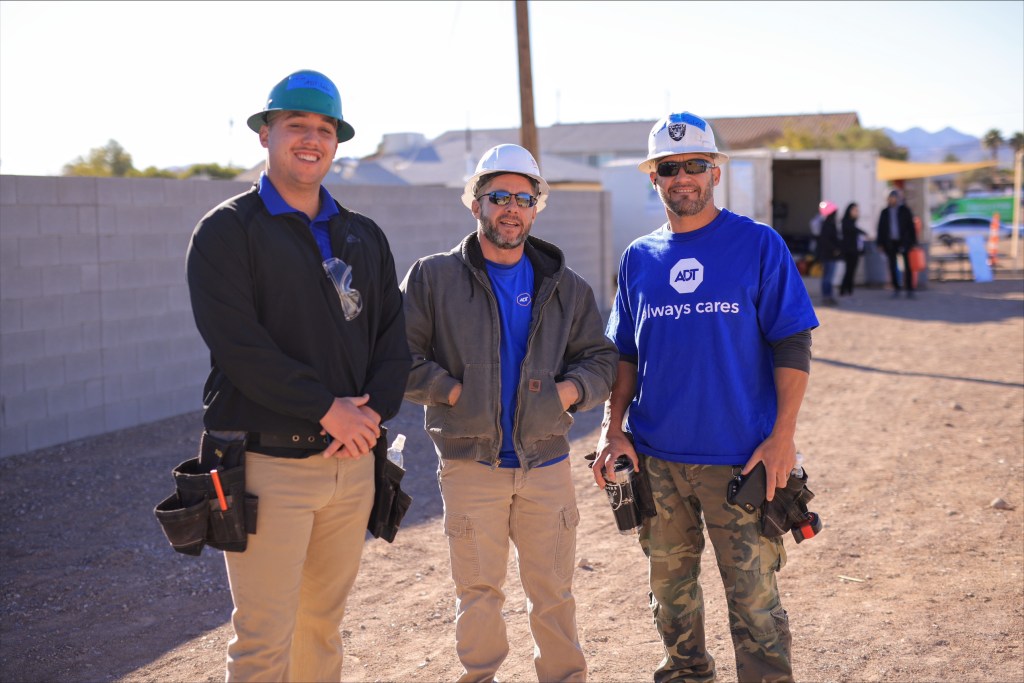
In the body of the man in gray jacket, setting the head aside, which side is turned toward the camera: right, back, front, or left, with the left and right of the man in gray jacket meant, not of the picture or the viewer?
front

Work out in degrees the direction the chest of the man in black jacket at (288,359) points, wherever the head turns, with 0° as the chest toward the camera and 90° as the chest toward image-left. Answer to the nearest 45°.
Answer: approximately 315°

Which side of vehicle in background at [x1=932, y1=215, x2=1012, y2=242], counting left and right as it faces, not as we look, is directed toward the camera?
left

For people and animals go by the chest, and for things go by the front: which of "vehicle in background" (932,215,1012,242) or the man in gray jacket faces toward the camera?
the man in gray jacket

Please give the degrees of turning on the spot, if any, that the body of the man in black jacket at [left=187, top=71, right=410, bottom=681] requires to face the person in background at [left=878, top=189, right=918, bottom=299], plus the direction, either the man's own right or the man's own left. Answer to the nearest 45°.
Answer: approximately 90° to the man's own left

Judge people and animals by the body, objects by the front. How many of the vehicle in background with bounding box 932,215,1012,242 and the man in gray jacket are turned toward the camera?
1

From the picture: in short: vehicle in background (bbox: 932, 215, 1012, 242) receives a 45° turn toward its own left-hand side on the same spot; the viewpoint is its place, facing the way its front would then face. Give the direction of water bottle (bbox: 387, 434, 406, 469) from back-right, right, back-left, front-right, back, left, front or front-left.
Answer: front-left

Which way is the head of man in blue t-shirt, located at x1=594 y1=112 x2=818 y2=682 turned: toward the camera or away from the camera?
toward the camera

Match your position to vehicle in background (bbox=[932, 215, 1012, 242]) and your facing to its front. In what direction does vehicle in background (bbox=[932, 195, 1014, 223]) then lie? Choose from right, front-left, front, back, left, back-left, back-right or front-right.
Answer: right

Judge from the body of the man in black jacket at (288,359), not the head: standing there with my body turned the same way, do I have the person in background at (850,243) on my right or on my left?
on my left

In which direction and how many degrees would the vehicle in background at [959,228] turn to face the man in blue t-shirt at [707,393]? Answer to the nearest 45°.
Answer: approximately 90° to its left

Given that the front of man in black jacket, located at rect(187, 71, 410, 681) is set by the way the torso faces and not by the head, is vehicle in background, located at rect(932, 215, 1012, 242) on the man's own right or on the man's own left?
on the man's own left

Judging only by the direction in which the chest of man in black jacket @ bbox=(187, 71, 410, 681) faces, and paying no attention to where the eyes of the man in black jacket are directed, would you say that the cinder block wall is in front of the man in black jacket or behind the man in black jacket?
behind
